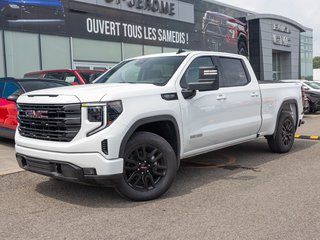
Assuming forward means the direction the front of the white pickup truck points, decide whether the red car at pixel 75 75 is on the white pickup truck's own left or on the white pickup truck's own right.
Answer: on the white pickup truck's own right

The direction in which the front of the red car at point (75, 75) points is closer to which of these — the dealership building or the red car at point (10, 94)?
the red car

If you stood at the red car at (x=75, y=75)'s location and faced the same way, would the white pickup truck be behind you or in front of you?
in front

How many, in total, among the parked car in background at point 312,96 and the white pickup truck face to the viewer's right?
0

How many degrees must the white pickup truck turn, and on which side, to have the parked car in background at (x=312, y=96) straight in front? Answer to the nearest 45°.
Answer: approximately 180°

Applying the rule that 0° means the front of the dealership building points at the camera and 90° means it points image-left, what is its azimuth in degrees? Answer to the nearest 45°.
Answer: approximately 315°

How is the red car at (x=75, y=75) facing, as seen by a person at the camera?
facing the viewer and to the right of the viewer

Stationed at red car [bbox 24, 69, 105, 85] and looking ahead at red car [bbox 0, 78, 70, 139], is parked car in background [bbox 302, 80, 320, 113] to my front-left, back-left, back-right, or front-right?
back-left

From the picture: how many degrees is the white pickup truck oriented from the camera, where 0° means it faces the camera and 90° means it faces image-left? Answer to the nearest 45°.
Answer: approximately 45°

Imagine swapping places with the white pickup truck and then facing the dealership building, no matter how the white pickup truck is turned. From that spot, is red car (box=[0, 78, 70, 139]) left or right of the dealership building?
left

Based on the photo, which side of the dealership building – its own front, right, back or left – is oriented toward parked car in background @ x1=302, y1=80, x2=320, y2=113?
front
